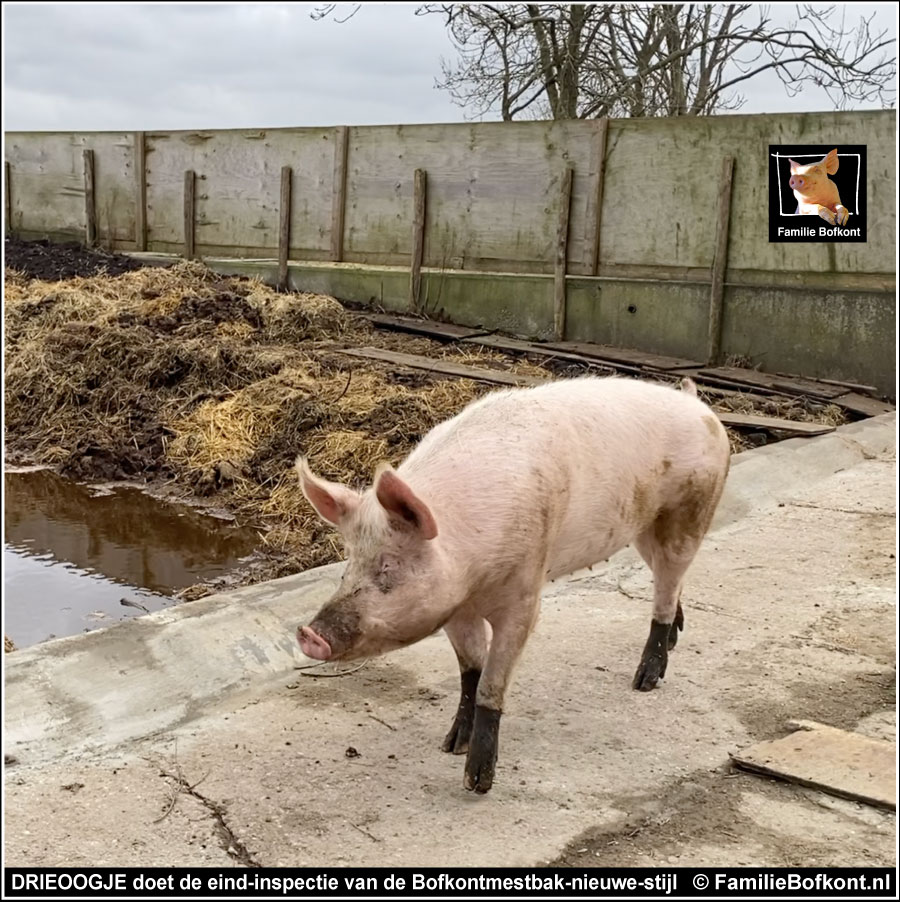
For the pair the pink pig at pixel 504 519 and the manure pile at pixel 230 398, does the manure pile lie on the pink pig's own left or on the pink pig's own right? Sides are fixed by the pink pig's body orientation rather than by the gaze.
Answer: on the pink pig's own right

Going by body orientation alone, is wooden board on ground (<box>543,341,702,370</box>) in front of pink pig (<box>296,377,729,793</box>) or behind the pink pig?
behind

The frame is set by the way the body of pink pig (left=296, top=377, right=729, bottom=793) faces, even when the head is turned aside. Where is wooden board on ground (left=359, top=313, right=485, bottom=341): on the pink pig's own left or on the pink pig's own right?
on the pink pig's own right

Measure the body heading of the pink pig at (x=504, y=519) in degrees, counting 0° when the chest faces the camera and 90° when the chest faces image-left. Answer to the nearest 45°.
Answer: approximately 45°

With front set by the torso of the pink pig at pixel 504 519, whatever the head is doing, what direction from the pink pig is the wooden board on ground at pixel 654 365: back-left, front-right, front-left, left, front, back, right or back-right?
back-right

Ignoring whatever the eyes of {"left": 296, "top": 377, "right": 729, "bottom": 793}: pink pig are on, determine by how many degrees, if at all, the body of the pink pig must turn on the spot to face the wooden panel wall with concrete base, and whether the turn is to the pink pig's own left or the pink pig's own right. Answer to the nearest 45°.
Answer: approximately 135° to the pink pig's own right

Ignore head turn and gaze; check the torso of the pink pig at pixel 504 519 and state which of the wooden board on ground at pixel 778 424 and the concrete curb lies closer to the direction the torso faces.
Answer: the concrete curb

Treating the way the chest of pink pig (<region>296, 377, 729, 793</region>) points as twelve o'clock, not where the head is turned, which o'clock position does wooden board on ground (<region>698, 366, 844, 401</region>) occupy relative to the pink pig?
The wooden board on ground is roughly at 5 o'clock from the pink pig.

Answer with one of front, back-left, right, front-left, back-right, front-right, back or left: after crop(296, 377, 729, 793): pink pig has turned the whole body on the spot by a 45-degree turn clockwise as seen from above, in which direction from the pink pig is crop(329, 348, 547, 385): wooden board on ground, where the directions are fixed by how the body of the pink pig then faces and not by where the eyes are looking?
right

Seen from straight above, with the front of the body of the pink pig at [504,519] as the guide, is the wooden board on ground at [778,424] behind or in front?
behind
